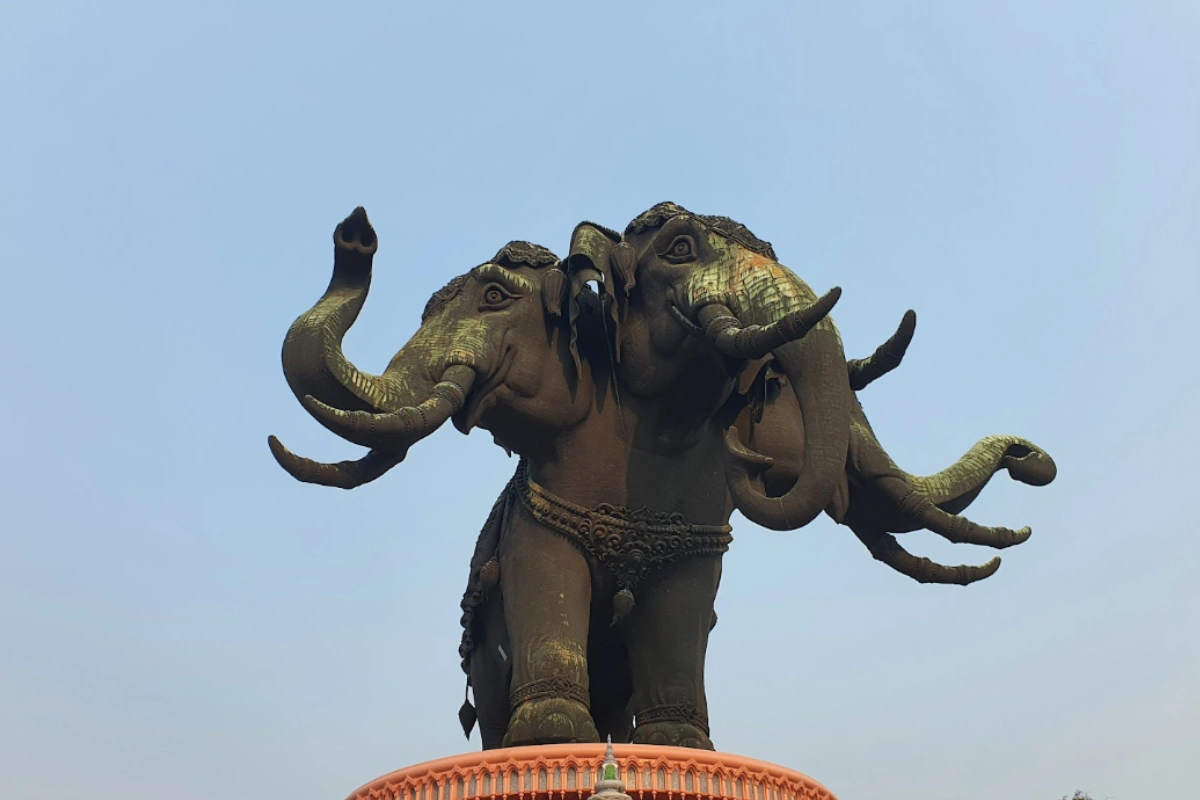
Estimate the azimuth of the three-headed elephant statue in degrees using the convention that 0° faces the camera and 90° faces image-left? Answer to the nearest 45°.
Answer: approximately 315°
